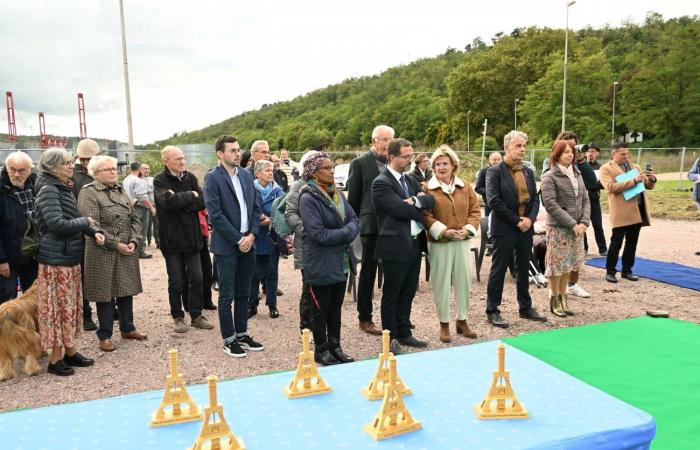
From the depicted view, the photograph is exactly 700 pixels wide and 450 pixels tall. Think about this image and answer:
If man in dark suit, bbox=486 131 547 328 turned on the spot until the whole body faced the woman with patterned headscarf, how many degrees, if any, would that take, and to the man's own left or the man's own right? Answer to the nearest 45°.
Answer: approximately 90° to the man's own right

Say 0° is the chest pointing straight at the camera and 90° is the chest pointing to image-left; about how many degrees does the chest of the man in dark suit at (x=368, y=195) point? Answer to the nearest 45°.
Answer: approximately 315°

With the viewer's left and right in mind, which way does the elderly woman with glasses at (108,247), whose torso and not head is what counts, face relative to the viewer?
facing the viewer and to the right of the viewer

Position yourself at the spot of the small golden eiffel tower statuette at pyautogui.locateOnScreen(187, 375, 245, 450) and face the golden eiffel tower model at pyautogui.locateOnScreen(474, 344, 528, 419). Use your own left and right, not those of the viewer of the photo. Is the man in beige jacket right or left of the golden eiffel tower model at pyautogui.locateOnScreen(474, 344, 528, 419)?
left

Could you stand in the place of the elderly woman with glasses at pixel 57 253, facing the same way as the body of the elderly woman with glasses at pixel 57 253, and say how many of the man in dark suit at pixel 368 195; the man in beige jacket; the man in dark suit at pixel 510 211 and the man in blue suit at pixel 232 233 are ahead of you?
4

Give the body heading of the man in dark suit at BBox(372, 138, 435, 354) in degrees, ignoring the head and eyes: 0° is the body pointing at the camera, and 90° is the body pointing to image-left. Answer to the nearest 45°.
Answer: approximately 315°

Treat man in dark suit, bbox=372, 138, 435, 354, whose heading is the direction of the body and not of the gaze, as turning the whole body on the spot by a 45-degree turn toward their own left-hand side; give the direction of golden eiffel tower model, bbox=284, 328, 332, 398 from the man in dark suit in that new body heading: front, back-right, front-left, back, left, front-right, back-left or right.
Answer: right

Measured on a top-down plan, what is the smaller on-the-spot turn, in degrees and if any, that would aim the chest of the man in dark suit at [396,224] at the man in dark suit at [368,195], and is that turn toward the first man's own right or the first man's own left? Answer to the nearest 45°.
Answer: approximately 180°

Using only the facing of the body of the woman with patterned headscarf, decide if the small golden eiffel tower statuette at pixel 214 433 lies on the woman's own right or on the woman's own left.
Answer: on the woman's own right

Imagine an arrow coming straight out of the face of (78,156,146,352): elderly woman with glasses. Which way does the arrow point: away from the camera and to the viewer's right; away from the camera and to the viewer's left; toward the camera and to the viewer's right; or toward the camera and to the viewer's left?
toward the camera and to the viewer's right

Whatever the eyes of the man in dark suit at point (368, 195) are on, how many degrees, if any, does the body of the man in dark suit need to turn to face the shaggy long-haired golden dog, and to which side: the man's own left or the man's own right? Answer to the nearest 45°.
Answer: approximately 135° to the man's own right

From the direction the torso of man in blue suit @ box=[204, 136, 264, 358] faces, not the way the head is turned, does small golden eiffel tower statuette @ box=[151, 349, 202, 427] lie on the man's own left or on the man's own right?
on the man's own right
